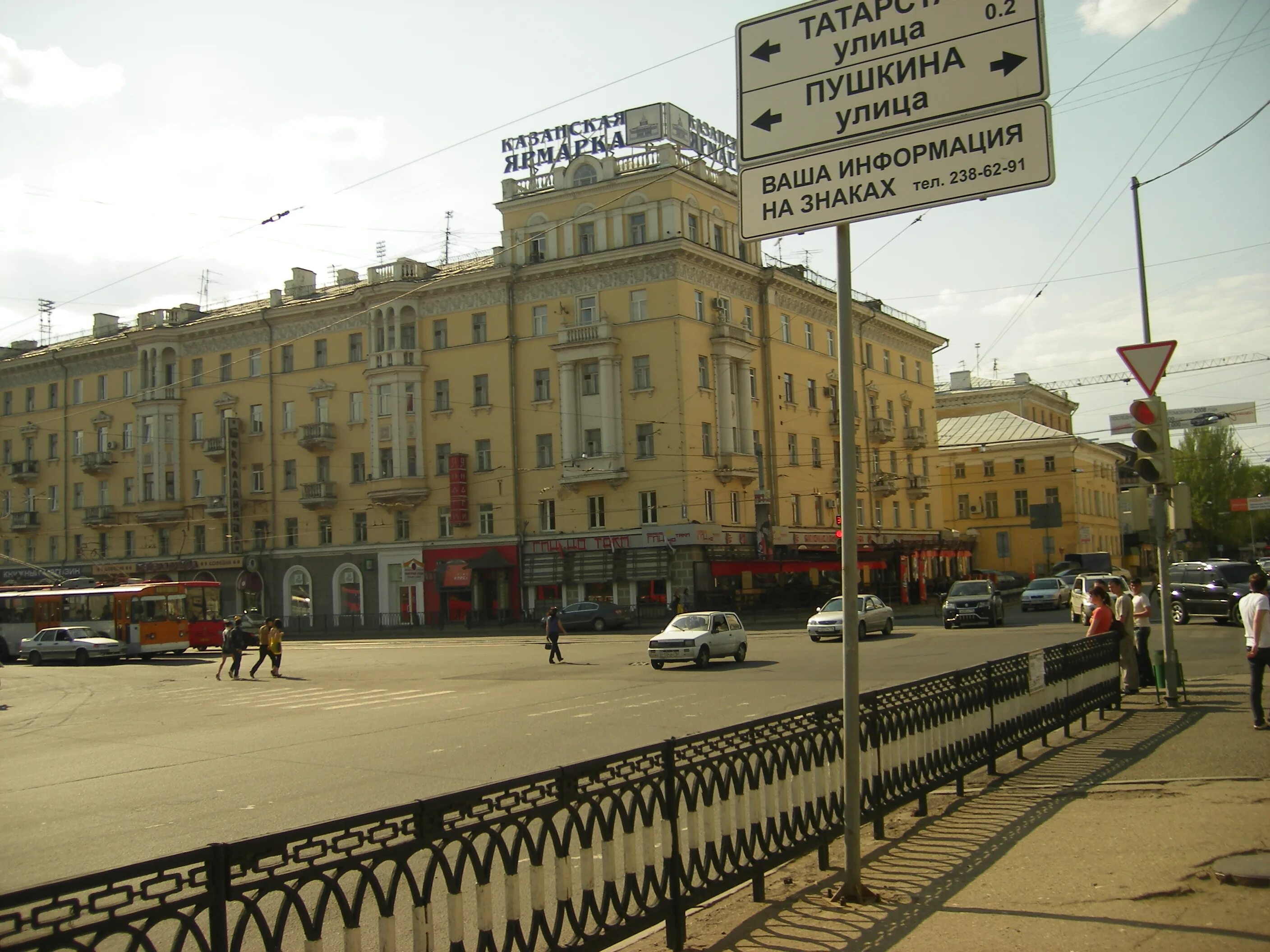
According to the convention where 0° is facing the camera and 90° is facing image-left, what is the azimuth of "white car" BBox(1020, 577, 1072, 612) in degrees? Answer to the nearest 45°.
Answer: approximately 45°

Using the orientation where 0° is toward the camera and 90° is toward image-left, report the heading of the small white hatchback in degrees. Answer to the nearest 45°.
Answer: approximately 45°

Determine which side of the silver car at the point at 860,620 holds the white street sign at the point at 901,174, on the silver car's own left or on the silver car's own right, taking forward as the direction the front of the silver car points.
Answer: on the silver car's own left

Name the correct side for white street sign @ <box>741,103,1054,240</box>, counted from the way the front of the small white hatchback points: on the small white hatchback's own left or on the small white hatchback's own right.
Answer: on the small white hatchback's own left
